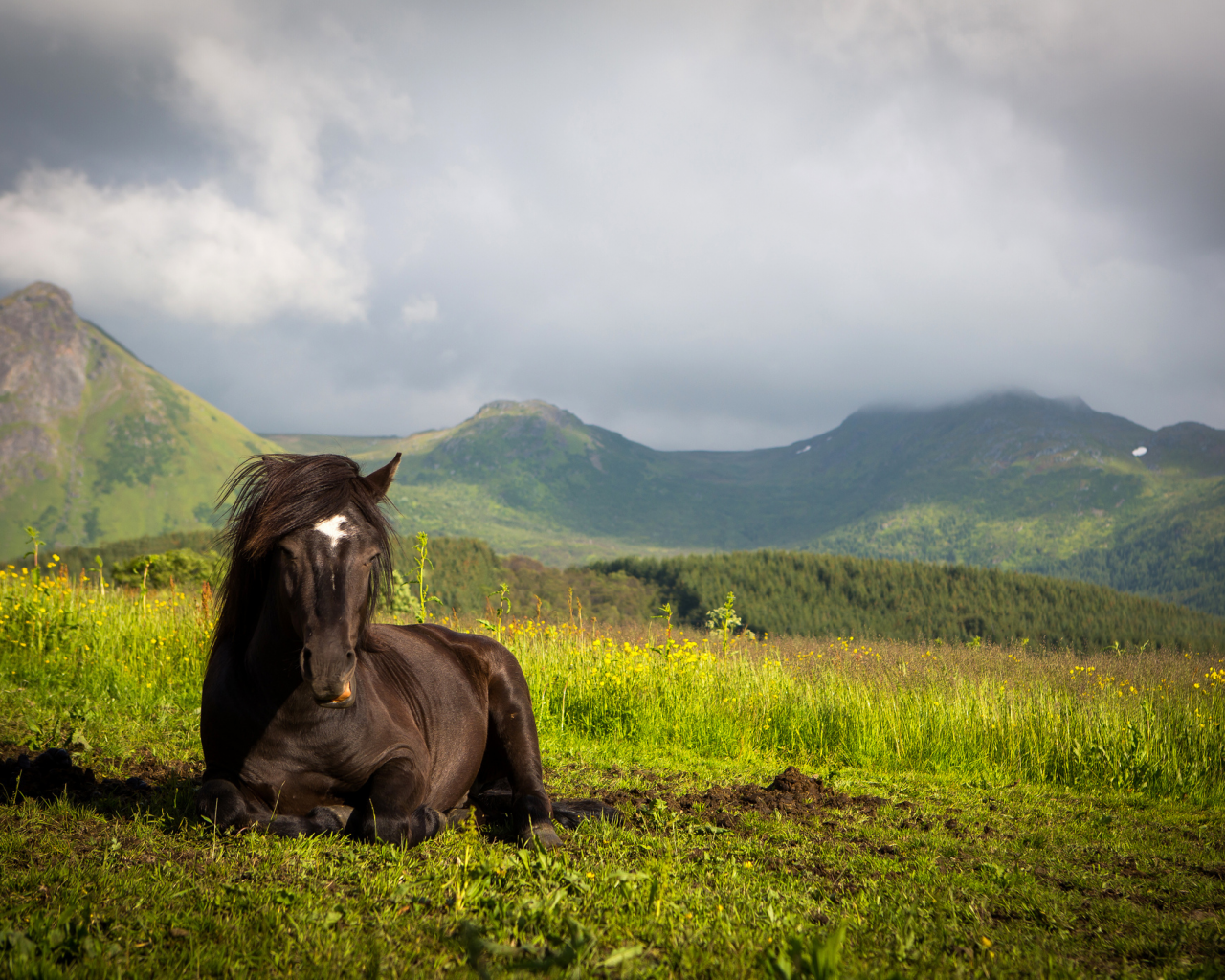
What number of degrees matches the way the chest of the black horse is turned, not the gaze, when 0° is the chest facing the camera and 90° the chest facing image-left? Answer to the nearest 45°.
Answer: approximately 45°
